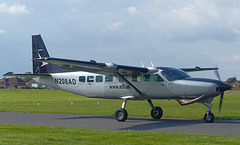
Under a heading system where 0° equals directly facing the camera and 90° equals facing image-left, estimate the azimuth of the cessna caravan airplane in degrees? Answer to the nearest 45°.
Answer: approximately 315°
